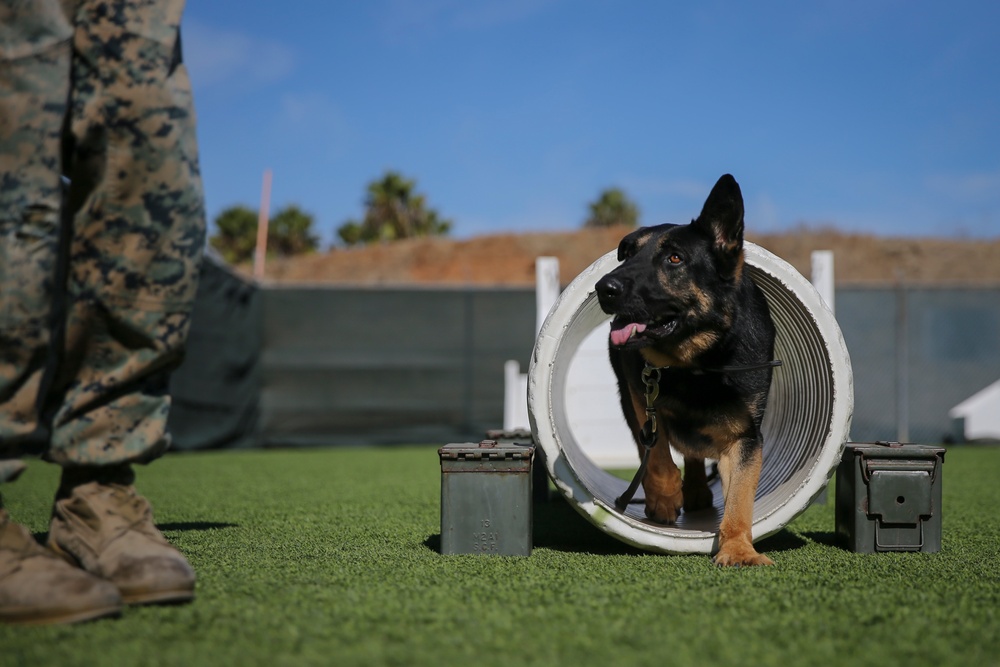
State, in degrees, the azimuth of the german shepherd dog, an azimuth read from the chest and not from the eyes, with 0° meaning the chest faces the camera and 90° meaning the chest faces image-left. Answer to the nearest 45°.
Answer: approximately 0°

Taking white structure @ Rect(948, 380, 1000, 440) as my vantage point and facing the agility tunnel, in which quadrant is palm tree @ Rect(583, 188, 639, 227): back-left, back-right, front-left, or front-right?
back-right

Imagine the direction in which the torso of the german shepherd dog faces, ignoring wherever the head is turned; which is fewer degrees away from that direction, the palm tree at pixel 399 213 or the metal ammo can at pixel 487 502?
the metal ammo can

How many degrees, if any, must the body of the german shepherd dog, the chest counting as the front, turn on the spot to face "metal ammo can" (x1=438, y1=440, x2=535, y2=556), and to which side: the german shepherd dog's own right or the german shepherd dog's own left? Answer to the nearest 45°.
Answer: approximately 90° to the german shepherd dog's own right

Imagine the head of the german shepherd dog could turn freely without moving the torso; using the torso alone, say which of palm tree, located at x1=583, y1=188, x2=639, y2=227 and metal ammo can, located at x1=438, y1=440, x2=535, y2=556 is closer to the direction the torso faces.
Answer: the metal ammo can

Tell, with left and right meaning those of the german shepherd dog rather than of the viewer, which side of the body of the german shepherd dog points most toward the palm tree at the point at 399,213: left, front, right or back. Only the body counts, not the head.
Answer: back

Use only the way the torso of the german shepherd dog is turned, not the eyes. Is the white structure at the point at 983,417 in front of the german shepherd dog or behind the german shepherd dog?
behind

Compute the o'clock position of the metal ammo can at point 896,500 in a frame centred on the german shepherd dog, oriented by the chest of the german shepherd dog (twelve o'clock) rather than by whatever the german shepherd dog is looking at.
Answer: The metal ammo can is roughly at 8 o'clock from the german shepherd dog.

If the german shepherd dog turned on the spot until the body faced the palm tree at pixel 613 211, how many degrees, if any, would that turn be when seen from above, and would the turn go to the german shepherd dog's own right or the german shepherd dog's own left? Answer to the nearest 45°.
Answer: approximately 180°
